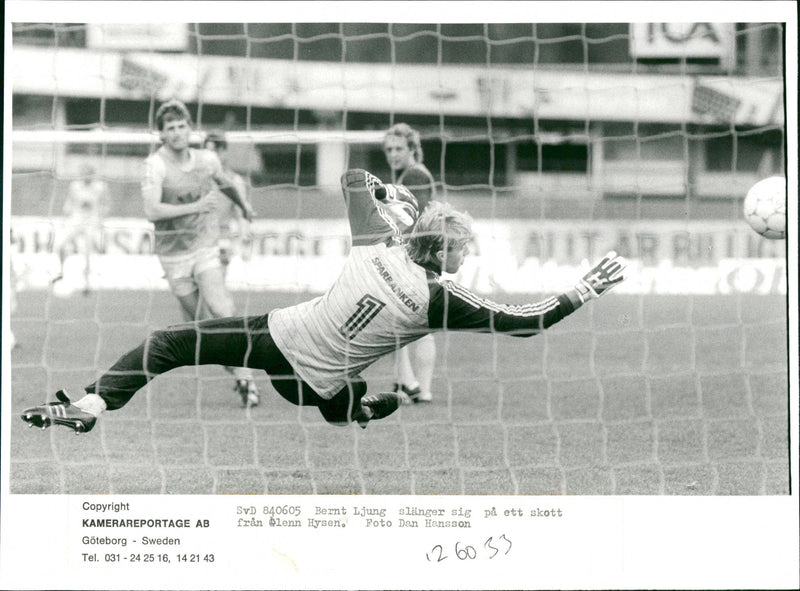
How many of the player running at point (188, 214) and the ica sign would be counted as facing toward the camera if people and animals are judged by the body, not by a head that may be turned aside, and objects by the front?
2

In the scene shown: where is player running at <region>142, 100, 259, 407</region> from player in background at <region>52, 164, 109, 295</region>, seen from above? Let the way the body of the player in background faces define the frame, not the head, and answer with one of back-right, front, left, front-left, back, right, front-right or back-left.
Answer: front

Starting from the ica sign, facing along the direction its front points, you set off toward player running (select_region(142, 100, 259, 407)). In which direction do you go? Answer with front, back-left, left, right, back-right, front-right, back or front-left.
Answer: front-right

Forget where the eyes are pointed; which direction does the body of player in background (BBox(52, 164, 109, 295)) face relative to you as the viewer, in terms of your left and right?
facing the viewer

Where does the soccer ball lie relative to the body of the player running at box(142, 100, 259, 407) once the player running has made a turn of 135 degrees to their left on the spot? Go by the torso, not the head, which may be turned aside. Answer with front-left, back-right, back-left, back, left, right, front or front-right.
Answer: right

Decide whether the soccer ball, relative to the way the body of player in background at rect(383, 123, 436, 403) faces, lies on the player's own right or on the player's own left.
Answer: on the player's own left

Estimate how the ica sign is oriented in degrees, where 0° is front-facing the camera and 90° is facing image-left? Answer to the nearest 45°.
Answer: approximately 0°

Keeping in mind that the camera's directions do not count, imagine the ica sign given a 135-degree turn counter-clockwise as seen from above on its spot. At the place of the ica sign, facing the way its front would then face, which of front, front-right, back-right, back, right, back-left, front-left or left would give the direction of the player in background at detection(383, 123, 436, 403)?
back

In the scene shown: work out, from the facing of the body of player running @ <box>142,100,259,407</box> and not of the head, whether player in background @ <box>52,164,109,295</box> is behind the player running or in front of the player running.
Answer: behind

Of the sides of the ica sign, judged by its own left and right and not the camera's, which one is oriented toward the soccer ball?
front

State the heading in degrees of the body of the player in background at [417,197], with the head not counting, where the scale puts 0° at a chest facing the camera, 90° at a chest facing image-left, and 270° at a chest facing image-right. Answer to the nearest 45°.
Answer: approximately 45°

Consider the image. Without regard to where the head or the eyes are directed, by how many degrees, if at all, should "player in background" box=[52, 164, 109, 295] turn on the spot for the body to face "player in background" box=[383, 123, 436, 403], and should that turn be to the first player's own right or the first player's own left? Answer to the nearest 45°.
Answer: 0° — they already face them

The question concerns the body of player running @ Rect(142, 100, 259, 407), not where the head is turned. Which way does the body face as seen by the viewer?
toward the camera

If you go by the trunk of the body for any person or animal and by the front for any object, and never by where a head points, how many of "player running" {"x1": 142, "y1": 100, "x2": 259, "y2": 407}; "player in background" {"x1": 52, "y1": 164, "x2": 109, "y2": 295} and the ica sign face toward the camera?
3

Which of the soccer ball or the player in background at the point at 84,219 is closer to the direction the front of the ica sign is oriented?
the soccer ball
